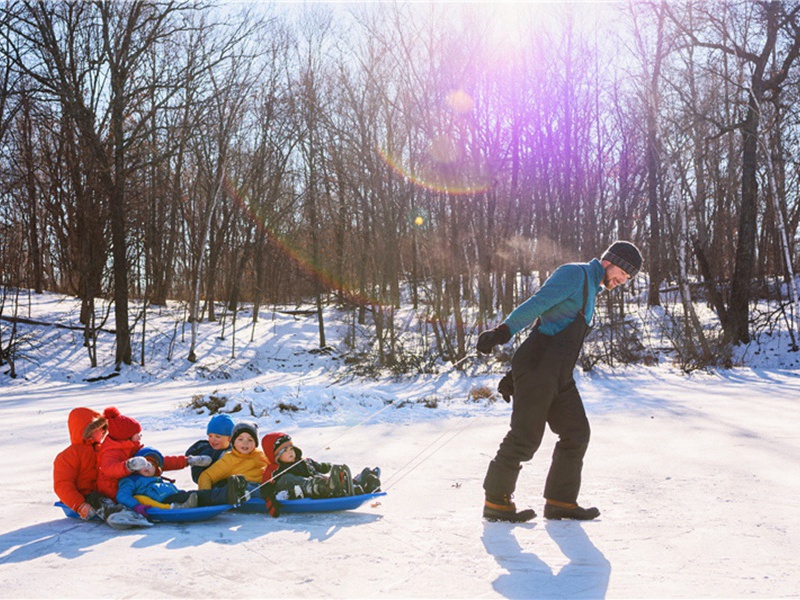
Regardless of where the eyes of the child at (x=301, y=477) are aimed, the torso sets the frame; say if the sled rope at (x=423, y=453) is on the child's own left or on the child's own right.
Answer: on the child's own left

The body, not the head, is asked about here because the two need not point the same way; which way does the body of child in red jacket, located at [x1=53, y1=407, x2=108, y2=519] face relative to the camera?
to the viewer's right

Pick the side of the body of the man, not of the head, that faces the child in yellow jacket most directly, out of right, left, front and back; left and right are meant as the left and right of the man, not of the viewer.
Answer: back

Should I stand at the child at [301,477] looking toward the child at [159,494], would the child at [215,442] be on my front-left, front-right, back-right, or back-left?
front-right

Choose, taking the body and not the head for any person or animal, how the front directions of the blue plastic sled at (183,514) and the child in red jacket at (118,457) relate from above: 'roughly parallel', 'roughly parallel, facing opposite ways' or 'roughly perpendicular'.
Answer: roughly parallel

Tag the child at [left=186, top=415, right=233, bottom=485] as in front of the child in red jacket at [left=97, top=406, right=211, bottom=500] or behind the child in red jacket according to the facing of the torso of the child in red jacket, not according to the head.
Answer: in front

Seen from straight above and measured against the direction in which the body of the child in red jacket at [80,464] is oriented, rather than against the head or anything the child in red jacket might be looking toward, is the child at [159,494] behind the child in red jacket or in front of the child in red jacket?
in front

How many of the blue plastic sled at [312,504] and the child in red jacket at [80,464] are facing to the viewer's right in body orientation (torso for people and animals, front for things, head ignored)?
2

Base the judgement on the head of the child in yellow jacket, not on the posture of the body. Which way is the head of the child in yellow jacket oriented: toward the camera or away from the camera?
toward the camera

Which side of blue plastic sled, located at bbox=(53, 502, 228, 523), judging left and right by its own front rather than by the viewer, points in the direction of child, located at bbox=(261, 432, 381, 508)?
front

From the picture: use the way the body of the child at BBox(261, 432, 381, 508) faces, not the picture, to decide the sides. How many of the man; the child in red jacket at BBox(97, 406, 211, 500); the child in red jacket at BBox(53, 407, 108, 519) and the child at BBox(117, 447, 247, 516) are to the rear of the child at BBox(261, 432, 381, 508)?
3

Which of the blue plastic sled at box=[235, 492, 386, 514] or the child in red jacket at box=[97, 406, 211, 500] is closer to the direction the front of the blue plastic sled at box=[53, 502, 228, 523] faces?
the blue plastic sled

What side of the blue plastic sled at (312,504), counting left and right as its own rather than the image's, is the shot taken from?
right

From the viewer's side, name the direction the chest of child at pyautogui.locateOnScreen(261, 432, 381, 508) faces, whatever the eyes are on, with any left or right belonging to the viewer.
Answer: facing to the right of the viewer
